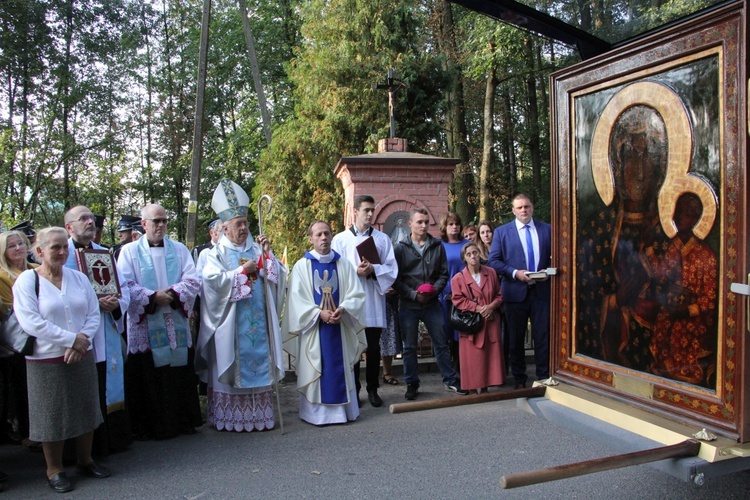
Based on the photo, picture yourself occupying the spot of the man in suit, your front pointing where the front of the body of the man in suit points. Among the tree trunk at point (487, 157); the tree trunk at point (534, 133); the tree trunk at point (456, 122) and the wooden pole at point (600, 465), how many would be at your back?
3

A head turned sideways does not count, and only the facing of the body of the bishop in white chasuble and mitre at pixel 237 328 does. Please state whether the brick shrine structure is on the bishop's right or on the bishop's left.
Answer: on the bishop's left

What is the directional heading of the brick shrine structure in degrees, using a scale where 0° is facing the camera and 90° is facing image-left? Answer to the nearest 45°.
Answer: approximately 0°

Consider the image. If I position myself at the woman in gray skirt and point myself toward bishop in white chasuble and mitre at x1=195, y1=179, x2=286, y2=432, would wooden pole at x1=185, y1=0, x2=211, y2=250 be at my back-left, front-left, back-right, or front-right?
front-left

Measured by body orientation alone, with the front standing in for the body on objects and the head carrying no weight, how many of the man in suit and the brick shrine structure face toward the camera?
2

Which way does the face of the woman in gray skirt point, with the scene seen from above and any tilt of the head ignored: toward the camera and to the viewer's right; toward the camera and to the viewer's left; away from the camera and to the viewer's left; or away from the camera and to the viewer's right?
toward the camera and to the viewer's right

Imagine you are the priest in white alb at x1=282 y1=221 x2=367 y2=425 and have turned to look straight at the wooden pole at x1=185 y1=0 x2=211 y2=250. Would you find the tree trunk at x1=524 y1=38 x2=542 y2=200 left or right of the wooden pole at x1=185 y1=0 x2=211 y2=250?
right

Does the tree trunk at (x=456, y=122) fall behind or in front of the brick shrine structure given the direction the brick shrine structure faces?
behind

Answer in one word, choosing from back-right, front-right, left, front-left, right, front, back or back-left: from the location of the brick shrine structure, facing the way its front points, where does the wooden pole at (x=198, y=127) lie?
back-right

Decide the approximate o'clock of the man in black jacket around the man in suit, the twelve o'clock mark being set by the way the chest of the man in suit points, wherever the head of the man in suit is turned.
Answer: The man in black jacket is roughly at 3 o'clock from the man in suit.

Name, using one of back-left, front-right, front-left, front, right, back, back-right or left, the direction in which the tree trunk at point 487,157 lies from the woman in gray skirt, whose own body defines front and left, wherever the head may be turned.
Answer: left

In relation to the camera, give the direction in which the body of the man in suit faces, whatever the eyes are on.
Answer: toward the camera

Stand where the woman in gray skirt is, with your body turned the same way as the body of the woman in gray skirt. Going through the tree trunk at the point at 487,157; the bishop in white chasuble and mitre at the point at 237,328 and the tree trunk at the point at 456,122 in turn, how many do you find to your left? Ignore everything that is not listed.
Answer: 3

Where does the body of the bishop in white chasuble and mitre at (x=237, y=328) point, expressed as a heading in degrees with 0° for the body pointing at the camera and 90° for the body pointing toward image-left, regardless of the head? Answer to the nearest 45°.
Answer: approximately 315°

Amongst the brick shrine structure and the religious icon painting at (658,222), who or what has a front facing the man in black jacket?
the brick shrine structure

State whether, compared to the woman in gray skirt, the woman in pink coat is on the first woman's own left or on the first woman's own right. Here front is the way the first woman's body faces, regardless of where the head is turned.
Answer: on the first woman's own left

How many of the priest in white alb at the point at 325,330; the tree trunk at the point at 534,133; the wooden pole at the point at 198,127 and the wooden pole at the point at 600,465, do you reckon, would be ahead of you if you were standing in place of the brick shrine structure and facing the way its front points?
2
